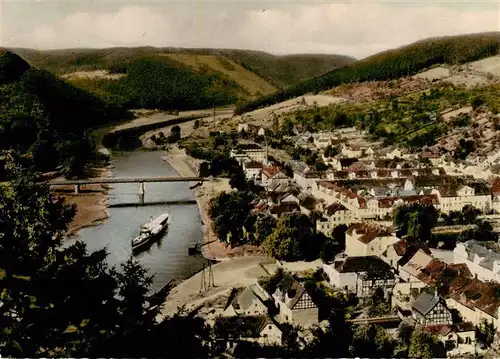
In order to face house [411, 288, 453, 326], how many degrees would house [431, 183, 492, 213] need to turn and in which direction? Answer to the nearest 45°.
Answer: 0° — it already faces it

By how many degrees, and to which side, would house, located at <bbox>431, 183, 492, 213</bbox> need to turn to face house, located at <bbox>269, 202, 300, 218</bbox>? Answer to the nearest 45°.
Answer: approximately 90° to its right

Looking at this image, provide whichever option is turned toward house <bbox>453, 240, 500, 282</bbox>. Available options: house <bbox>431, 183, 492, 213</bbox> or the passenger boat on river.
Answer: house <bbox>431, 183, 492, 213</bbox>

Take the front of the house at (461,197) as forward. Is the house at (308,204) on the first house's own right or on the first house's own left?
on the first house's own right

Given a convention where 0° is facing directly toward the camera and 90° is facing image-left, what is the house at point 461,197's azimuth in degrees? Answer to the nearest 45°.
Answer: approximately 0°

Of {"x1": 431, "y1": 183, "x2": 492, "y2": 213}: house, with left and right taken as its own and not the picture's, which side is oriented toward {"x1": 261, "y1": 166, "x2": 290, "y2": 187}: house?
right

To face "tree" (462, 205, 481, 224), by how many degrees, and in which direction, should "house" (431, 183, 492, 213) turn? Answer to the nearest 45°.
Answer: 0° — it already faces it
